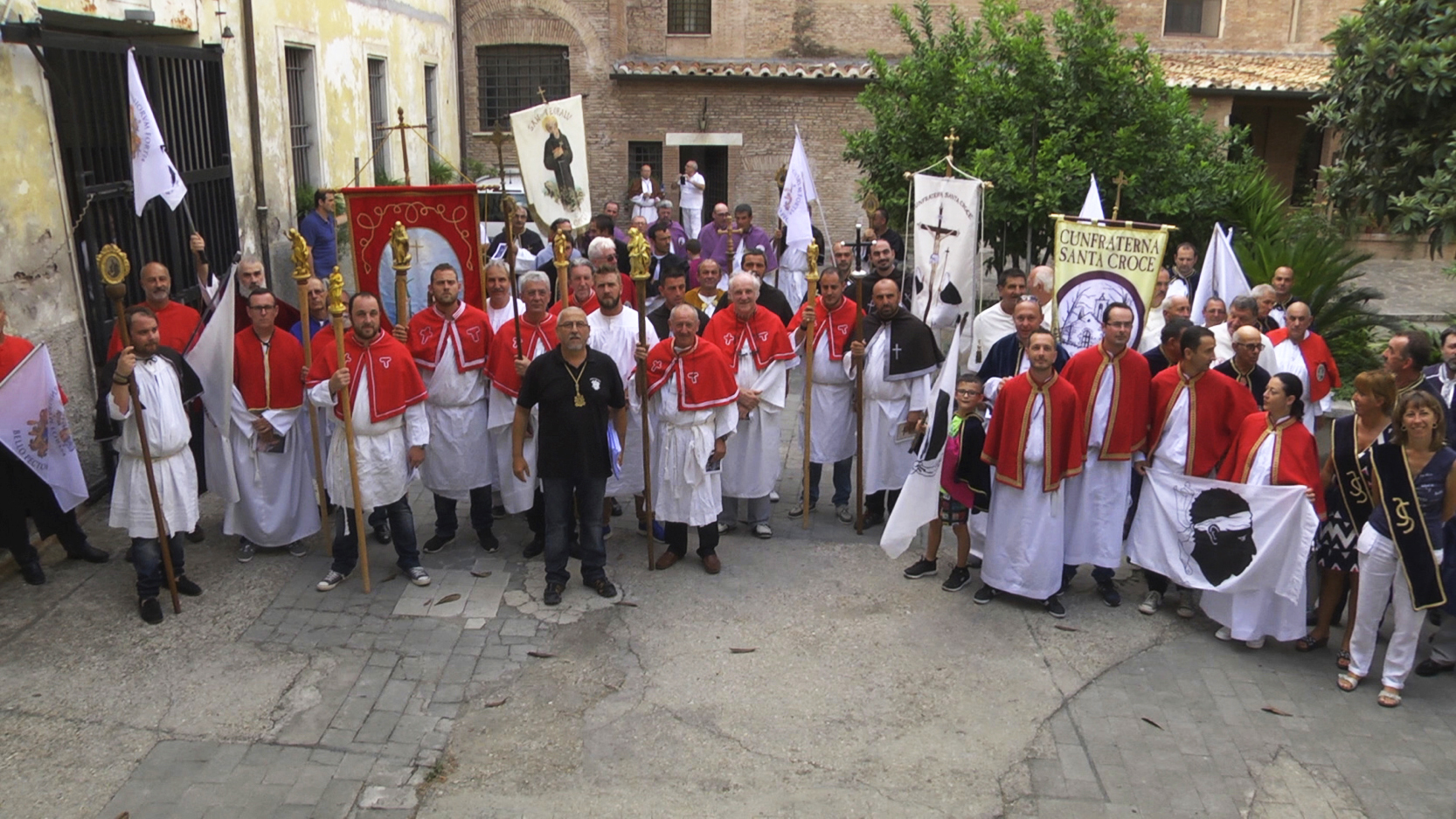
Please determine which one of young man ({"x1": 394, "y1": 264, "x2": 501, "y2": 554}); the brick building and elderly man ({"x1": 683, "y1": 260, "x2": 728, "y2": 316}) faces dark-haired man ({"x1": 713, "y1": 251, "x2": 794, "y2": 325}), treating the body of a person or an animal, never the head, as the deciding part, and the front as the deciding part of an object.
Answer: the brick building

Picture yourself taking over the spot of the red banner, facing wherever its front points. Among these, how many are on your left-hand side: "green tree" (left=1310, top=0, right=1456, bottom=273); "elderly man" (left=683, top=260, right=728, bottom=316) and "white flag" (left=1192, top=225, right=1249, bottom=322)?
3

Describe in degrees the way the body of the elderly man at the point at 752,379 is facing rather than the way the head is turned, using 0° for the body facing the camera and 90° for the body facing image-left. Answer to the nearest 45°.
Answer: approximately 0°

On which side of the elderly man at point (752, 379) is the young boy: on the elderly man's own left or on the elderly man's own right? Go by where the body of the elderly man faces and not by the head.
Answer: on the elderly man's own left

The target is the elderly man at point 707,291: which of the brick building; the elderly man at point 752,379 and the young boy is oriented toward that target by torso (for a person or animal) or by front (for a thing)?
the brick building

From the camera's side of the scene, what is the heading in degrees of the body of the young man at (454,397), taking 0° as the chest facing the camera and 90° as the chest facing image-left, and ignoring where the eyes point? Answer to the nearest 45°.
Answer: approximately 0°

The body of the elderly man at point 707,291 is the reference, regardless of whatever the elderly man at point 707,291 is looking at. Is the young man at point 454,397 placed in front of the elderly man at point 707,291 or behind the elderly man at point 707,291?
in front

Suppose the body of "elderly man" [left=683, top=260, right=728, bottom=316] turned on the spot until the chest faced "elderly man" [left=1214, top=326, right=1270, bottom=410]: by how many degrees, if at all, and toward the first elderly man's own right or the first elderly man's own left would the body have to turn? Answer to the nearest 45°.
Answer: approximately 45° to the first elderly man's own left

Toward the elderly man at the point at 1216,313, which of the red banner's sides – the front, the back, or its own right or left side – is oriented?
left

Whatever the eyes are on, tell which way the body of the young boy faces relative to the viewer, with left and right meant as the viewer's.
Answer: facing the viewer and to the left of the viewer
